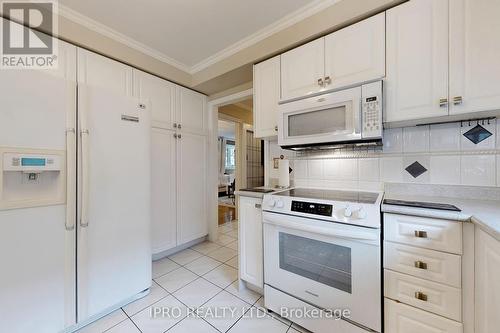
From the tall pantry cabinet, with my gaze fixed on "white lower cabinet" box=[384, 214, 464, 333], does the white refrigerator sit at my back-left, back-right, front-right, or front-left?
front-right

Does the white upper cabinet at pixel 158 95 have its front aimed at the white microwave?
yes

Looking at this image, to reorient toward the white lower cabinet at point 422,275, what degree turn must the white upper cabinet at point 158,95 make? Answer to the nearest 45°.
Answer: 0° — it already faces it

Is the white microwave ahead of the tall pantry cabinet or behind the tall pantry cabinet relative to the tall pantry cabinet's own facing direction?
ahead

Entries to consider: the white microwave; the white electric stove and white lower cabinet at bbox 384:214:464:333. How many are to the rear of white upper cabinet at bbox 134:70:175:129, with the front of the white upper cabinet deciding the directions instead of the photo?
0

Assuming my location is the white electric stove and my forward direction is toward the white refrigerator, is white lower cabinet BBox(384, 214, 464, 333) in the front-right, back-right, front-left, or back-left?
back-left

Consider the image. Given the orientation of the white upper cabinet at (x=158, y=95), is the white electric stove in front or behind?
in front

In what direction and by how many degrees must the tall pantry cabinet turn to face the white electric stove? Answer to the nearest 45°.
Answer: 0° — it already faces it

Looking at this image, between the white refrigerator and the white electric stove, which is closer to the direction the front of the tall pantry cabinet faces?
the white electric stove

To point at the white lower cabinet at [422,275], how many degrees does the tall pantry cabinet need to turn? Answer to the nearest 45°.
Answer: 0° — it already faces it

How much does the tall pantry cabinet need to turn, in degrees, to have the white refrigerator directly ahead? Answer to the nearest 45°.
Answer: approximately 90° to its right

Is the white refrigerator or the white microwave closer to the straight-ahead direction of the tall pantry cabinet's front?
the white microwave

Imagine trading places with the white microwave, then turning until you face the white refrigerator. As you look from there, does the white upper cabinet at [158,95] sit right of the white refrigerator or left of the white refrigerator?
right

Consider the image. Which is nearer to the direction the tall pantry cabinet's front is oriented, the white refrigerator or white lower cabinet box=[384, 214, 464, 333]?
the white lower cabinet

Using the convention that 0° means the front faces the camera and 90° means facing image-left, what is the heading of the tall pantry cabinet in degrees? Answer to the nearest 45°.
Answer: approximately 315°

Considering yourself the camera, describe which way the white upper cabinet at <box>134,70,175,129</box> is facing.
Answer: facing the viewer and to the right of the viewer
